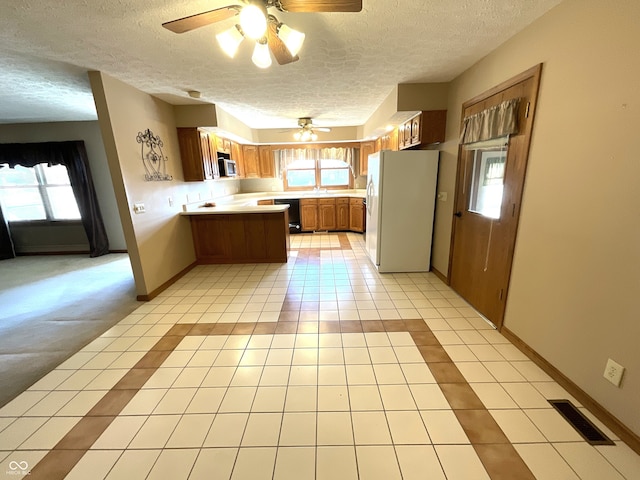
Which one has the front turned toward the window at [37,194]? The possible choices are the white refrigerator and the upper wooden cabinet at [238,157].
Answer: the white refrigerator

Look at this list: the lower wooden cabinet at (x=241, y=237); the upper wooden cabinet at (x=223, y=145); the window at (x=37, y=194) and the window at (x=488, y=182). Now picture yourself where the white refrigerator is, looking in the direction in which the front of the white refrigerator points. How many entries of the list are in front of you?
3

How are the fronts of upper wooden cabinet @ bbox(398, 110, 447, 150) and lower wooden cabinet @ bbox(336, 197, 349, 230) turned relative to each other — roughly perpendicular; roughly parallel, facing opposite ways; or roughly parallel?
roughly perpendicular

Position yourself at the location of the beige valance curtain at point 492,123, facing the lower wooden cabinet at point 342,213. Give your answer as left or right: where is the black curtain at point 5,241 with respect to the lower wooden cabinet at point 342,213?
left

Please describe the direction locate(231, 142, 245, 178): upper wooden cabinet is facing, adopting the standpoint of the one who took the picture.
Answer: facing to the right of the viewer

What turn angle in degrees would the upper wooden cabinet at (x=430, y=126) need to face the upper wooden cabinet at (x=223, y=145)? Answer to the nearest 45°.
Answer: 0° — it already faces it

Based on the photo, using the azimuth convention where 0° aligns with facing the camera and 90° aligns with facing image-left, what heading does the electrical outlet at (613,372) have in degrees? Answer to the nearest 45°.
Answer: approximately 45°

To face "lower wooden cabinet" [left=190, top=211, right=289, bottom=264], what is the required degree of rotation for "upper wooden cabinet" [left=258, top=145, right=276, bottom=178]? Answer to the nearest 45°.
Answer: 0° — it already faces it

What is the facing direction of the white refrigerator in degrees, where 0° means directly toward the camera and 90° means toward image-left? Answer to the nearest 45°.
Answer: approximately 90°
